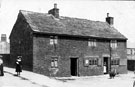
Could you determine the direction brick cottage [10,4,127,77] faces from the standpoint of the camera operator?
facing the viewer and to the right of the viewer
